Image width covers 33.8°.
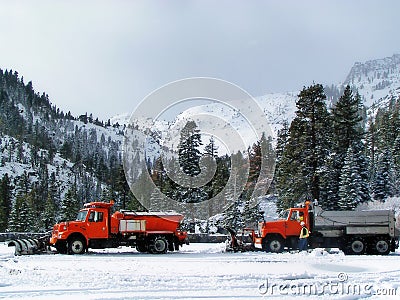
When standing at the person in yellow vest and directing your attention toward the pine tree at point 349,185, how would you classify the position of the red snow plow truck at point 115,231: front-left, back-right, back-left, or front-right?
back-left

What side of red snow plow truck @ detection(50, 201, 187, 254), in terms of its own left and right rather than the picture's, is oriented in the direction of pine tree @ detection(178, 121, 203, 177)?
right

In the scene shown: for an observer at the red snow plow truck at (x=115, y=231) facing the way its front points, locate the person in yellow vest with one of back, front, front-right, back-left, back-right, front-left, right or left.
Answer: back

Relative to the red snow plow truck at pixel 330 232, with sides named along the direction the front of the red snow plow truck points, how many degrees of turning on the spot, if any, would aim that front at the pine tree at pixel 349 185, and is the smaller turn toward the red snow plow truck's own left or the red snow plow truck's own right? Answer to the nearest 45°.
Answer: approximately 90° to the red snow plow truck's own right

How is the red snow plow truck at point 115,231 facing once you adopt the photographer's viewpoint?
facing to the left of the viewer

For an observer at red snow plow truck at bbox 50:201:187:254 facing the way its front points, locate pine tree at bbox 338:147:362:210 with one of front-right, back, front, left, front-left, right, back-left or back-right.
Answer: back-right

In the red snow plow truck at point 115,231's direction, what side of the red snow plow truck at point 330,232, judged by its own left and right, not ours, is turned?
front

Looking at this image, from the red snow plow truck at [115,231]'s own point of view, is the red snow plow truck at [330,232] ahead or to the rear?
to the rear

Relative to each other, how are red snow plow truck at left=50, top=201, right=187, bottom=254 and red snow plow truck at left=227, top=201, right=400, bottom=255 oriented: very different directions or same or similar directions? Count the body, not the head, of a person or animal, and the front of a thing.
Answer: same or similar directions

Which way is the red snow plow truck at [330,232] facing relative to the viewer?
to the viewer's left

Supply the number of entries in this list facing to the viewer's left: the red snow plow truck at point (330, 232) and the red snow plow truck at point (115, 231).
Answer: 2

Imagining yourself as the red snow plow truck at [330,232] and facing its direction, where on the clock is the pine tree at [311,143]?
The pine tree is roughly at 3 o'clock from the red snow plow truck.
